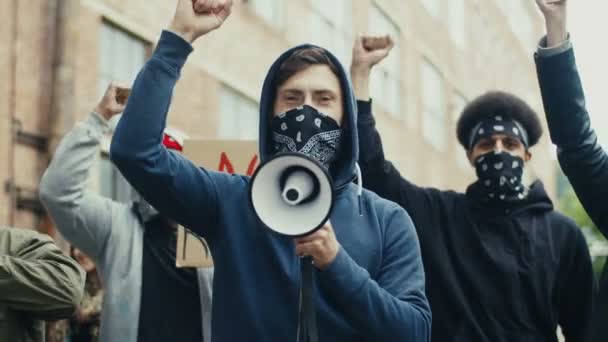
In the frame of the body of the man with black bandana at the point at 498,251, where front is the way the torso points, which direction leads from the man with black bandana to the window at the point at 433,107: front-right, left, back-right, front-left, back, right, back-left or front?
back

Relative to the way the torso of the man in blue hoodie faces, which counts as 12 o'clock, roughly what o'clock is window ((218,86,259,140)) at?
The window is roughly at 6 o'clock from the man in blue hoodie.

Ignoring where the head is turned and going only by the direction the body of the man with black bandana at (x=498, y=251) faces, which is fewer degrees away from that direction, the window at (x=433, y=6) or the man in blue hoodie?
the man in blue hoodie

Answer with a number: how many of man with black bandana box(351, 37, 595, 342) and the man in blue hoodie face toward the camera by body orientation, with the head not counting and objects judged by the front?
2

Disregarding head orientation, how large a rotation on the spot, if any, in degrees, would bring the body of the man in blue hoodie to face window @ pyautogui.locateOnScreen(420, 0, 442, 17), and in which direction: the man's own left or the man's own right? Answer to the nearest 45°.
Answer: approximately 180°

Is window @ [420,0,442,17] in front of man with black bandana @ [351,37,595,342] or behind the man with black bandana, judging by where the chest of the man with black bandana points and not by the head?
behind

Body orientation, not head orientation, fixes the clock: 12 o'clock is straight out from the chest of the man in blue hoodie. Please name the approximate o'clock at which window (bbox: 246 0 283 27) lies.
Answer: The window is roughly at 6 o'clock from the man in blue hoodie.

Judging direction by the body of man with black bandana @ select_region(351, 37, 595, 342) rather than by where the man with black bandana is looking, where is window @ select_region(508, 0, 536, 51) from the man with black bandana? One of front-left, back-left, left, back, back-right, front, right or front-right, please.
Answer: back

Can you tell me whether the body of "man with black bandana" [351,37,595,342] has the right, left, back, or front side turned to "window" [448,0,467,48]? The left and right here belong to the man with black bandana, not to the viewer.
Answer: back

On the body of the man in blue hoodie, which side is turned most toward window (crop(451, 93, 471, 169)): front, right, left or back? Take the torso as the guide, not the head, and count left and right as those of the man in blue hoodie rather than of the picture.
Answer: back

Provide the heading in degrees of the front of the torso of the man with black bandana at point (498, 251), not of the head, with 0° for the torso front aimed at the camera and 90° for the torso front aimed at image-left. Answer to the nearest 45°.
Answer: approximately 0°
